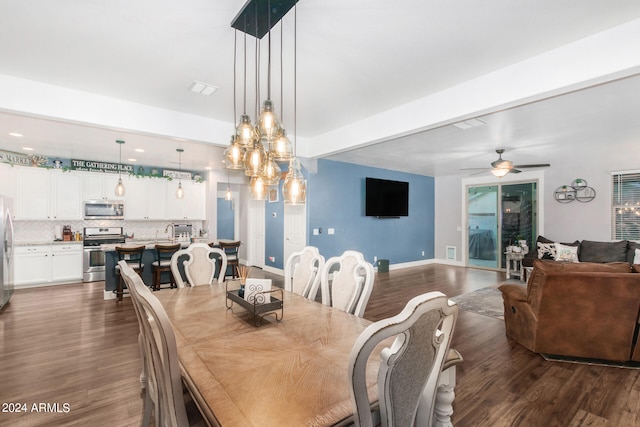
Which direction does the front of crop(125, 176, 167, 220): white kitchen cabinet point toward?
toward the camera

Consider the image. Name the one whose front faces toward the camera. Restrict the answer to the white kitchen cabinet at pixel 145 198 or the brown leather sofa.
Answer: the white kitchen cabinet

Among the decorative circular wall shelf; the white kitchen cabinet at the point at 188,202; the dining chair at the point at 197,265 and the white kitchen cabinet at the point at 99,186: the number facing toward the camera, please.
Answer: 4

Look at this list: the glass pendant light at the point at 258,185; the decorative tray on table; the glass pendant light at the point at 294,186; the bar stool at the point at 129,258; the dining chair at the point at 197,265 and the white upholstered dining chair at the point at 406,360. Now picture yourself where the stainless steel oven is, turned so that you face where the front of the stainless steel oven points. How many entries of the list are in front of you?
6

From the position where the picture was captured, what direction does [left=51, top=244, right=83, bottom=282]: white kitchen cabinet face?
facing the viewer

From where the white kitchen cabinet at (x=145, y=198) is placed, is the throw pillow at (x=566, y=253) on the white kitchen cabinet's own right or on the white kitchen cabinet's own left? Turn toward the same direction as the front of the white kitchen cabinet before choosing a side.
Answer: on the white kitchen cabinet's own left

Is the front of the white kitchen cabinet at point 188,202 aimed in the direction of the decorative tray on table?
yes

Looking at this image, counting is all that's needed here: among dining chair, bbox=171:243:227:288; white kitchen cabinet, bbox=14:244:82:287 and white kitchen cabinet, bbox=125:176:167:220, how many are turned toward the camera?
3

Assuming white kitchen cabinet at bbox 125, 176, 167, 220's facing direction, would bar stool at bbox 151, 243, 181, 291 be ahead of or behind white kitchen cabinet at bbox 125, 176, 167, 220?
ahead

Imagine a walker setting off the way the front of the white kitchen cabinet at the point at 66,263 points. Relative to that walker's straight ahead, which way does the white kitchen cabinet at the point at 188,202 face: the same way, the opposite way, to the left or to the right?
the same way

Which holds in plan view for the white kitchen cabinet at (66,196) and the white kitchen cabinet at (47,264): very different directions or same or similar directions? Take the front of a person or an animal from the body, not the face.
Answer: same or similar directions

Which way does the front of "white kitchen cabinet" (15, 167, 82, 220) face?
toward the camera

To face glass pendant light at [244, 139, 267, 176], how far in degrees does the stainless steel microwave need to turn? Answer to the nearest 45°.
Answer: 0° — it already faces it

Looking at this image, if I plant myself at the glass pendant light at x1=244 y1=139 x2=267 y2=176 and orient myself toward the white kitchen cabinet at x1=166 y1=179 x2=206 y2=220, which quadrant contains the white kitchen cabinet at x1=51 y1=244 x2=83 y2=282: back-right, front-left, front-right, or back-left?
front-left

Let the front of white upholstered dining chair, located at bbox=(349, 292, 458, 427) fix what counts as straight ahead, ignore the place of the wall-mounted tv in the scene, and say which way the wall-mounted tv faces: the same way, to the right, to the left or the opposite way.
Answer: the opposite way

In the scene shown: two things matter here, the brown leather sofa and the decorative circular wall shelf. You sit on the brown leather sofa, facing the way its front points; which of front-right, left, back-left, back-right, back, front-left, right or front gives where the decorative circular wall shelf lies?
front-right

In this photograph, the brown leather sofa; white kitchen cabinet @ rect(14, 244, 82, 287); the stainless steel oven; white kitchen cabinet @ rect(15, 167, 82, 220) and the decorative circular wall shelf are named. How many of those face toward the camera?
4
